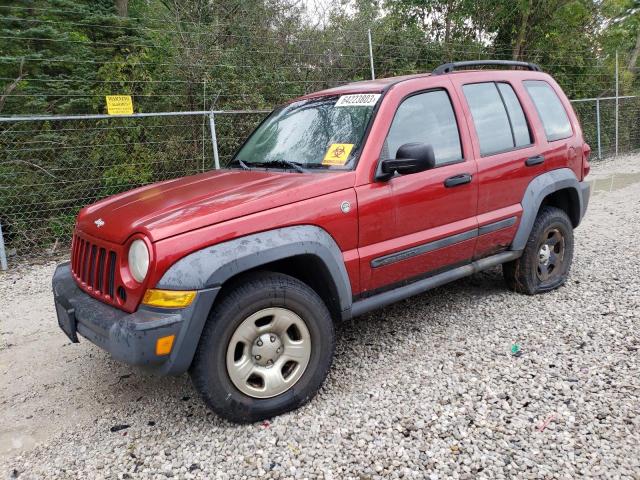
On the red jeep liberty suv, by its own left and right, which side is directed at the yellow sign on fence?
right

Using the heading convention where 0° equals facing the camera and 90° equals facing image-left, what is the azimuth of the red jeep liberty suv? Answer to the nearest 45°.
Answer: approximately 45°

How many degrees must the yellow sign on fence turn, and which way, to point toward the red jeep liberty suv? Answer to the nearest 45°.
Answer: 0° — it already faces it

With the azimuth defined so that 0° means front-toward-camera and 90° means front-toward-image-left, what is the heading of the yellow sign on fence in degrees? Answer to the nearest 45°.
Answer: approximately 0°

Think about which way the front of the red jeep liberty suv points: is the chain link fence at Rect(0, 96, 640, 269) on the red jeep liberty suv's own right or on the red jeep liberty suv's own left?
on the red jeep liberty suv's own right
